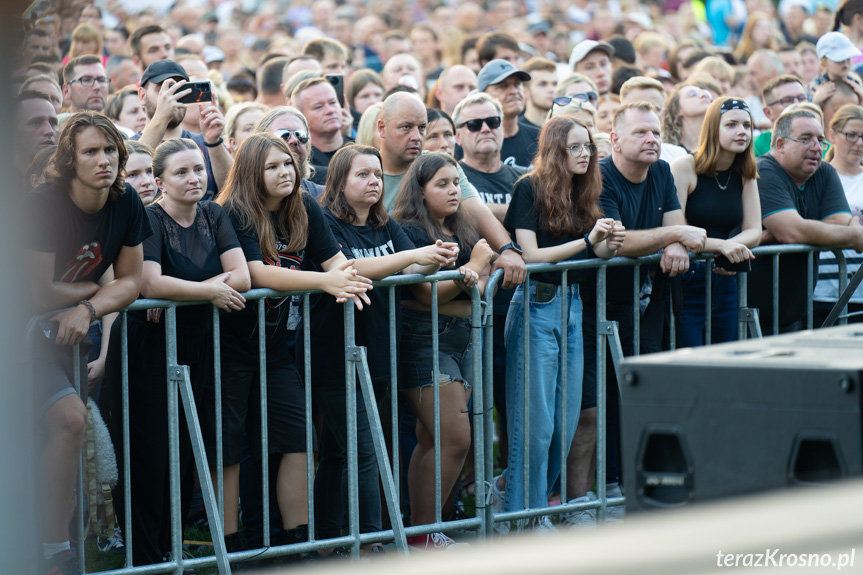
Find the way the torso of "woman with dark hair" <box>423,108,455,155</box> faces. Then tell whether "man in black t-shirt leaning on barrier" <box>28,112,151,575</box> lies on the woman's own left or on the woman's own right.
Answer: on the woman's own right

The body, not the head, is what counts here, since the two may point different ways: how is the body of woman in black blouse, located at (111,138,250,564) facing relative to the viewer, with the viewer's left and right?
facing the viewer and to the right of the viewer

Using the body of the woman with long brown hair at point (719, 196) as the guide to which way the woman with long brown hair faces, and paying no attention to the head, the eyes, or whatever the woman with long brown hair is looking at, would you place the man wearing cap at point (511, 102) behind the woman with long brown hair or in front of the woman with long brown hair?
behind

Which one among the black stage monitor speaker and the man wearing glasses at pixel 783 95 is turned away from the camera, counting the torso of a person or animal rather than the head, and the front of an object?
the black stage monitor speaker

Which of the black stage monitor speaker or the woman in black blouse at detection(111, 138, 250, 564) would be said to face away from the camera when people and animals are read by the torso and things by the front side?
the black stage monitor speaker

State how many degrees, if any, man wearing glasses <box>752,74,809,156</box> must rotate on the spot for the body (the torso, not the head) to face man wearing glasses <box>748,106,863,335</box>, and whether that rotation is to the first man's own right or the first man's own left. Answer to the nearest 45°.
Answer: approximately 45° to the first man's own right

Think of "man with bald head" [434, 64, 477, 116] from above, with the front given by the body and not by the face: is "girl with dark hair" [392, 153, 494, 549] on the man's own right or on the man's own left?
on the man's own right

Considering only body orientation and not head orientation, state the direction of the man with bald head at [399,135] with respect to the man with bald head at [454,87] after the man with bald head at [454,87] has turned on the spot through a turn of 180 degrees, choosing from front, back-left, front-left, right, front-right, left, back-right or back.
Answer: back-left

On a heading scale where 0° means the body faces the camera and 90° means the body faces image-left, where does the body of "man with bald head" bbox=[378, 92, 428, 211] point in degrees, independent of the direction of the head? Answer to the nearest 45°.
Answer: approximately 315°

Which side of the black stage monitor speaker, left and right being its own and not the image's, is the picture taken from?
back

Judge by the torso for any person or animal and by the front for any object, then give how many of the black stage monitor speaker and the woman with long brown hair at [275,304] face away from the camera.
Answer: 1

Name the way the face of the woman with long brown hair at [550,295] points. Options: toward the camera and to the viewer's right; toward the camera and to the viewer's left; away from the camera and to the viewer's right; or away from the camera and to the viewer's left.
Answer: toward the camera and to the viewer's right

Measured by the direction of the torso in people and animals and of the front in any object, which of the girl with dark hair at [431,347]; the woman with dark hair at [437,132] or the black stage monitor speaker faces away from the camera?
the black stage monitor speaker
